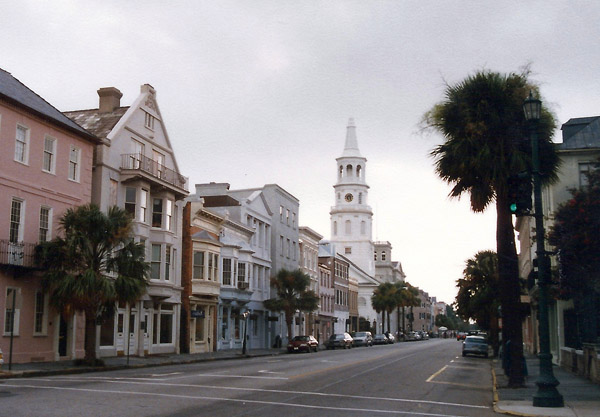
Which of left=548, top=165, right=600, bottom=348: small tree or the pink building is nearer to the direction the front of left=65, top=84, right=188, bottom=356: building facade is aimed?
the small tree

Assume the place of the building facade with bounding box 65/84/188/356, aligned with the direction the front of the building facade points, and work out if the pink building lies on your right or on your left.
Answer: on your right

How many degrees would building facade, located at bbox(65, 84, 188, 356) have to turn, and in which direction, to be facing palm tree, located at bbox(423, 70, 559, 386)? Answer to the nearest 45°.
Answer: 0° — it already faces it

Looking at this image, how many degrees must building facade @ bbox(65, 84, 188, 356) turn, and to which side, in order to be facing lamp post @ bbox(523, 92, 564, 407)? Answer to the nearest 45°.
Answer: approximately 45° to its right

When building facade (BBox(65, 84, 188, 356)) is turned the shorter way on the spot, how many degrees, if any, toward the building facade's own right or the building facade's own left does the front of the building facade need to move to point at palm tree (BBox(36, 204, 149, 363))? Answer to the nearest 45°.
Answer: approximately 45° to the building facade's own right

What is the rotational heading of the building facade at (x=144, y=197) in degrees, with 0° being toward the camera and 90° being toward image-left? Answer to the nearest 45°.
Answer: approximately 315°
